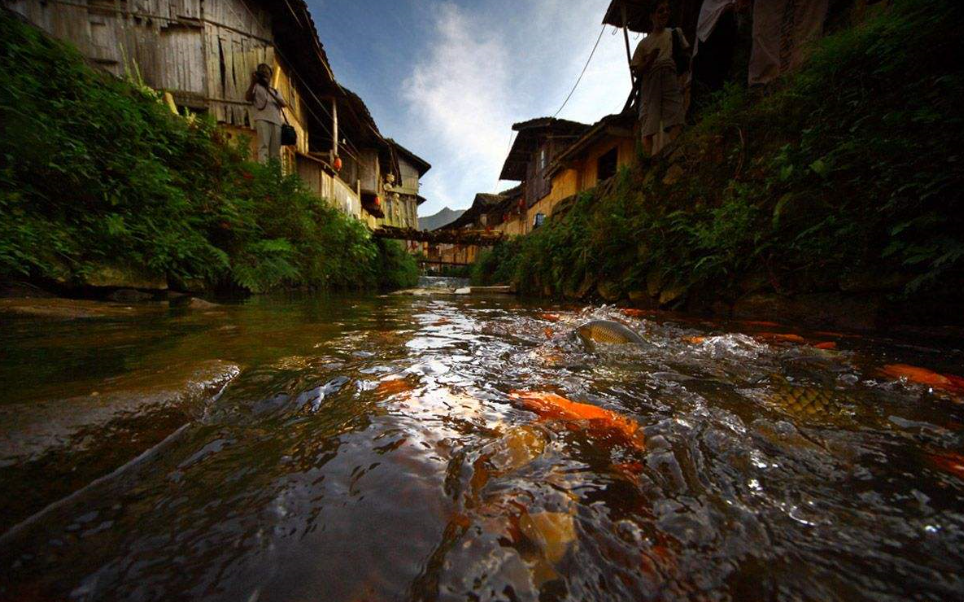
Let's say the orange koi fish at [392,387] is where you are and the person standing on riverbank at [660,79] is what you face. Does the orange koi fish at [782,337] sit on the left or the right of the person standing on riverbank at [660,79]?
right

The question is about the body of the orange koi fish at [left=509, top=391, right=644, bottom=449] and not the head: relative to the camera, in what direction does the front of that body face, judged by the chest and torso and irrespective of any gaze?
to the viewer's left

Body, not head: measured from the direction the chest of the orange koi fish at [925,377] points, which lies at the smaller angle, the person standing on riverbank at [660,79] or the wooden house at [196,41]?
the wooden house

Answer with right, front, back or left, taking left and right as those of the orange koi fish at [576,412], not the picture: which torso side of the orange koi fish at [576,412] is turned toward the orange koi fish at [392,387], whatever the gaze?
front

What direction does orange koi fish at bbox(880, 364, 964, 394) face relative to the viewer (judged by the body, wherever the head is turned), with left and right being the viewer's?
facing to the left of the viewer

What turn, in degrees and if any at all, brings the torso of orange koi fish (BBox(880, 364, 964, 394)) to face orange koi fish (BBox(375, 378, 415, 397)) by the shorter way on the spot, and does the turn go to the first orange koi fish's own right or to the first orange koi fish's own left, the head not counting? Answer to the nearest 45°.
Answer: approximately 45° to the first orange koi fish's own left

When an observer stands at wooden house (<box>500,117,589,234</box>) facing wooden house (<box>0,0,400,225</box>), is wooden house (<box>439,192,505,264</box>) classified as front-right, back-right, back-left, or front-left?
back-right
